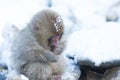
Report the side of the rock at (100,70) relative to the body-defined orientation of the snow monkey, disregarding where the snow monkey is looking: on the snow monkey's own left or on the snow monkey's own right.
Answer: on the snow monkey's own left

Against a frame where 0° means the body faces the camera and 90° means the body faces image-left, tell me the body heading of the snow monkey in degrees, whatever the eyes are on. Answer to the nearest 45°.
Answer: approximately 315°

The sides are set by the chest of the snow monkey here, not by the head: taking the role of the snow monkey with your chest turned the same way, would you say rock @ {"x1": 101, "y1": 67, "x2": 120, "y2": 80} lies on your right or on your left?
on your left
